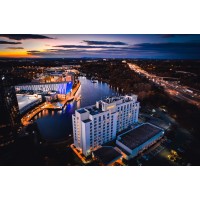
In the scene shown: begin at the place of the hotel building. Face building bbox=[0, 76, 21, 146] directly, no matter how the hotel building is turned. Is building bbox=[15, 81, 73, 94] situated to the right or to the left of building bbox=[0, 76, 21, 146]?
right

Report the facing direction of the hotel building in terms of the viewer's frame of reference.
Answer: facing the viewer and to the right of the viewer

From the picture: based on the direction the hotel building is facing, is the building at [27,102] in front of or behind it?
behind

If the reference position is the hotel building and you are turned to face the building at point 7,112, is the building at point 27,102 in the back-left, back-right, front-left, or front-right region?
front-right

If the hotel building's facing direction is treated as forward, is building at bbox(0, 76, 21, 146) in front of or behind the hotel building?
behind

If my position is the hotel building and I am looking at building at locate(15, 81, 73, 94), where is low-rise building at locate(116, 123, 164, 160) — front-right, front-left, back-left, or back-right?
back-right

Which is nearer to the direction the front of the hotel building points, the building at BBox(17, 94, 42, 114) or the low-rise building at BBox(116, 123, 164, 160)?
the low-rise building

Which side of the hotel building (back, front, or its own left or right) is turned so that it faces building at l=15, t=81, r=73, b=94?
back

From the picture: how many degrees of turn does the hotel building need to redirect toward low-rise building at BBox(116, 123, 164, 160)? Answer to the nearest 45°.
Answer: approximately 45° to its left

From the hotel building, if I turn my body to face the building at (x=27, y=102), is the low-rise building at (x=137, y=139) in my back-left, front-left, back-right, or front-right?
back-right
